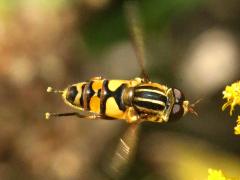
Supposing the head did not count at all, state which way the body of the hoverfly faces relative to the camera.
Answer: to the viewer's right
